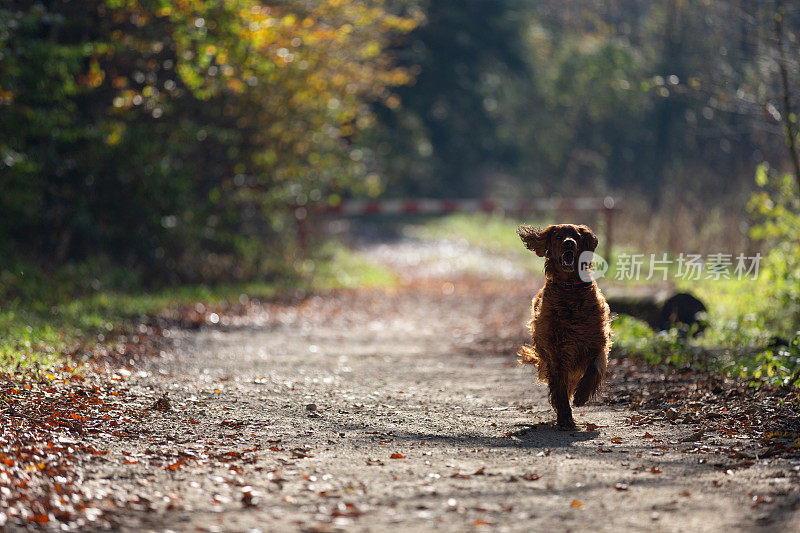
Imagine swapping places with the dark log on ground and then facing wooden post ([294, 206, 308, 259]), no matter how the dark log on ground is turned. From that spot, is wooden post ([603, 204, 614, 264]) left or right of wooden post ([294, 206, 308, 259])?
right

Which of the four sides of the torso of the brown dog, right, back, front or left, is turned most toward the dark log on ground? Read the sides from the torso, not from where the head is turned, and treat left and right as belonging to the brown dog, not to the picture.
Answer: back

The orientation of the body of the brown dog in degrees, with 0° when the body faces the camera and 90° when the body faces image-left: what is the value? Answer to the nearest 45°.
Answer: approximately 0°

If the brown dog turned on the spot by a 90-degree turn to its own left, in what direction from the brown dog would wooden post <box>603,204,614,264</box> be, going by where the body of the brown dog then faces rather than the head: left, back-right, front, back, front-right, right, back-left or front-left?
left

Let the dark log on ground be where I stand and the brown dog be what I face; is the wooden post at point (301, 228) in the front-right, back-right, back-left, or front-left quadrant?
back-right

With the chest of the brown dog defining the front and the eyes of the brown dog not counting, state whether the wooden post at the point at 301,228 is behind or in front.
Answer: behind
